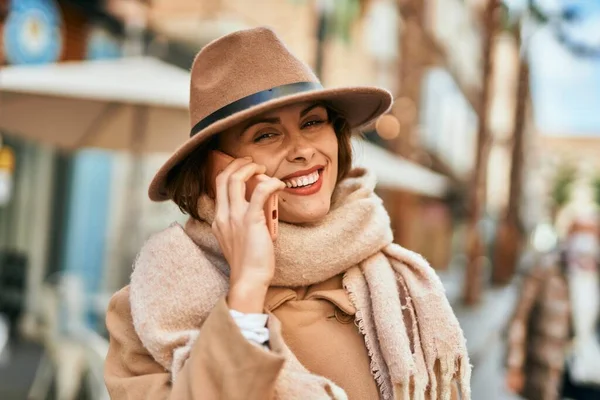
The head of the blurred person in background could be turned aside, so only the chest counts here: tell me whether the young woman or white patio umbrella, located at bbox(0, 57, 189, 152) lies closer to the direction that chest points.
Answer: the young woman

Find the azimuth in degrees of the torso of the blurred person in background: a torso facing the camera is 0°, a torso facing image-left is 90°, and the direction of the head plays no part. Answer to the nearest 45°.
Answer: approximately 0°

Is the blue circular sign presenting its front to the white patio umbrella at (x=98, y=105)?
yes

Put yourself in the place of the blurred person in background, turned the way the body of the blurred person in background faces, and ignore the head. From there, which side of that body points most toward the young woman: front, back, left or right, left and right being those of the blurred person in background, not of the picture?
front

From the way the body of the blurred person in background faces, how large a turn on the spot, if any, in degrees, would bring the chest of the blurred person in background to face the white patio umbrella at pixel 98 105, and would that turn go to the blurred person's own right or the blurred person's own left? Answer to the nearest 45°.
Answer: approximately 90° to the blurred person's own right
